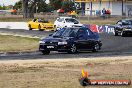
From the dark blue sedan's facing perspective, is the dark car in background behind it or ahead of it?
behind

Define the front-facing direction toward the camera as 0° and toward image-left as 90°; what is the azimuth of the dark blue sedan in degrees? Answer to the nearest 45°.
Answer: approximately 45°
